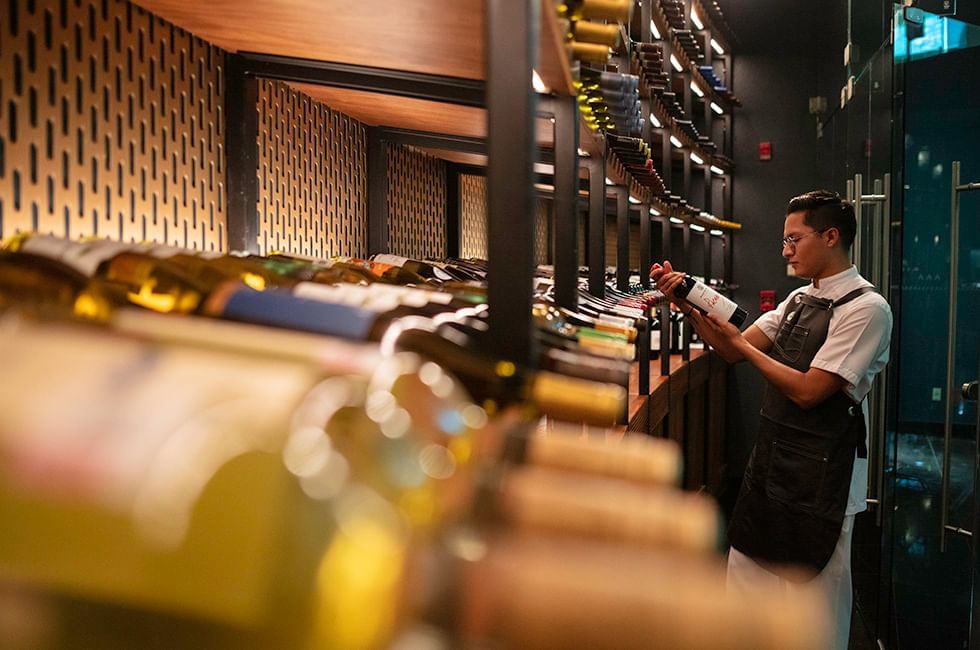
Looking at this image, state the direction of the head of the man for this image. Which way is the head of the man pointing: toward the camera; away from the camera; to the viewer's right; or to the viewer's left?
to the viewer's left

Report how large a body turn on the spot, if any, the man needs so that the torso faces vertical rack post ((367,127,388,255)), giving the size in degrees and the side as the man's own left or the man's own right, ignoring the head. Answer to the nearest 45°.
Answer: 0° — they already face it

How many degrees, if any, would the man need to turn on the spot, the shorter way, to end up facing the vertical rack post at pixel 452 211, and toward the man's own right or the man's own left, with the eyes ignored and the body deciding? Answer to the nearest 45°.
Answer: approximately 45° to the man's own right

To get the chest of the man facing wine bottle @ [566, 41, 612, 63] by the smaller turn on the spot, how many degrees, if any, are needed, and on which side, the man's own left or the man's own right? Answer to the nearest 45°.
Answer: approximately 45° to the man's own left

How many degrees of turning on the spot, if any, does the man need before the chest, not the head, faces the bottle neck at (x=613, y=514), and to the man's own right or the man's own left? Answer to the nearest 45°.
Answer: approximately 45° to the man's own left

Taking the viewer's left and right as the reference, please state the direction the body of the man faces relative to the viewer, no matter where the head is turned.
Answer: facing the viewer and to the left of the viewer

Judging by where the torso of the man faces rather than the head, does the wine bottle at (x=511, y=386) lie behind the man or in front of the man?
in front

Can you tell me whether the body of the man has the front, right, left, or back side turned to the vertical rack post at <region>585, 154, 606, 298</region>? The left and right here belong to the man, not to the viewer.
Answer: front

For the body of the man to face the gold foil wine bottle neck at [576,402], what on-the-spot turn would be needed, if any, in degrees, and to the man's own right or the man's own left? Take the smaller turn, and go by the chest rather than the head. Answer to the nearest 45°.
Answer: approximately 45° to the man's own left

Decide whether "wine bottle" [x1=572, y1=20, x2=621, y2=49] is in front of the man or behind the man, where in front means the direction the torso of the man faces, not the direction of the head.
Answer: in front

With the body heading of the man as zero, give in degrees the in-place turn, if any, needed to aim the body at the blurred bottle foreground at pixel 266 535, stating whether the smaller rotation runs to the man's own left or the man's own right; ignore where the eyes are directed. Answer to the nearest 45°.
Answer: approximately 45° to the man's own left
